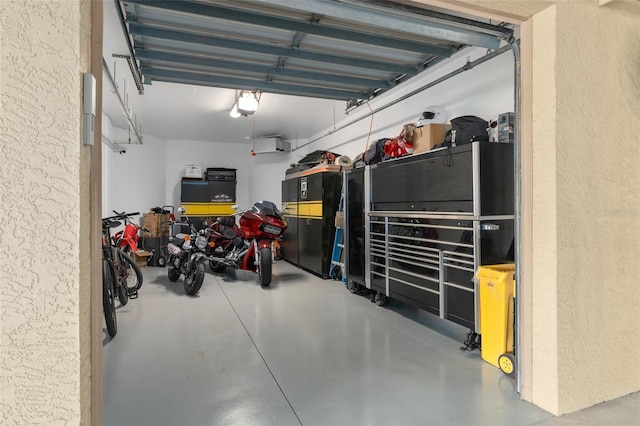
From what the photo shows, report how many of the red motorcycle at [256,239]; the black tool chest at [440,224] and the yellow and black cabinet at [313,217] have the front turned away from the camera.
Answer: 0

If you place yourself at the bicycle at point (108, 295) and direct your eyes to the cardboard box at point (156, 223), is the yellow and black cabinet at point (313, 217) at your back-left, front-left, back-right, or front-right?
front-right

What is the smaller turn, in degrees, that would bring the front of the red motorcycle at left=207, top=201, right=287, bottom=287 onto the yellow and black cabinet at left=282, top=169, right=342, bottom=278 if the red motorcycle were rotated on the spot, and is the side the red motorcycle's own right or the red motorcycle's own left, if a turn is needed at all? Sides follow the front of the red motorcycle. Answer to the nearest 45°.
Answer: approximately 90° to the red motorcycle's own left

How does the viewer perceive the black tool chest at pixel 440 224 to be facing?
facing the viewer and to the left of the viewer

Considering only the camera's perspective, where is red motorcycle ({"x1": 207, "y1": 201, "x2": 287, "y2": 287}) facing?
facing the viewer and to the right of the viewer

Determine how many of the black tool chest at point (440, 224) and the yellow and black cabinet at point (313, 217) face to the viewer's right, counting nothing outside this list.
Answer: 0

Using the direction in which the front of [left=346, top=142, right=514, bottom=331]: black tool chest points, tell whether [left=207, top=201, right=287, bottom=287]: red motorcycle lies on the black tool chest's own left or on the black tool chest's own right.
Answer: on the black tool chest's own right

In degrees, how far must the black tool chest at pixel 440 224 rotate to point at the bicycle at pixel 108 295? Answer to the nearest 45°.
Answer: approximately 45° to its right

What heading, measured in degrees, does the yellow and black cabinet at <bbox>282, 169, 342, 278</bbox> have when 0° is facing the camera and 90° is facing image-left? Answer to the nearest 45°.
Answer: approximately 45°

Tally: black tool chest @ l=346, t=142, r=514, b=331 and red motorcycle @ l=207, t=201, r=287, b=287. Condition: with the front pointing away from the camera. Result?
0
